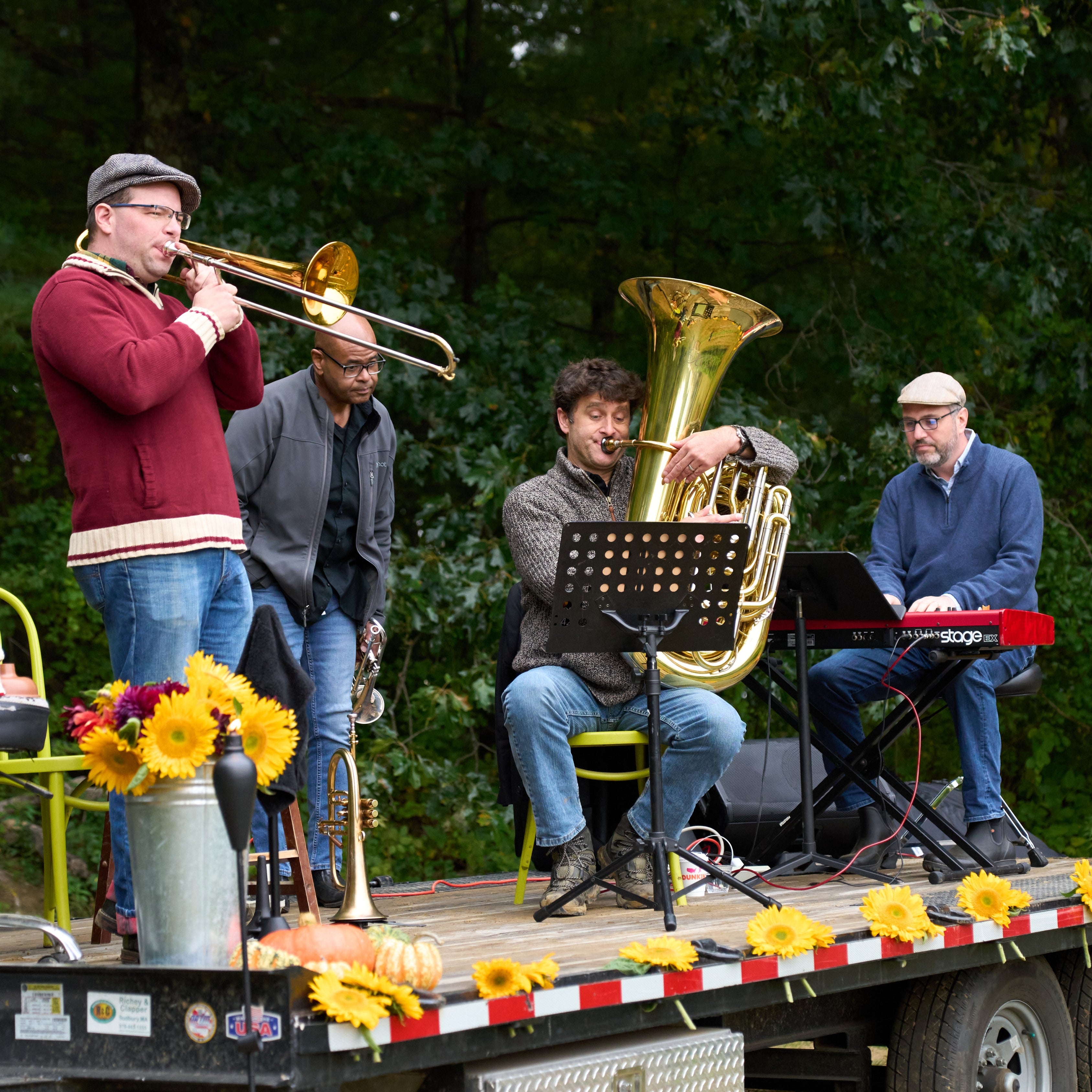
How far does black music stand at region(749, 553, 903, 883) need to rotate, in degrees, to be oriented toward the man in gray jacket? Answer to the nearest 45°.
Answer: approximately 180°

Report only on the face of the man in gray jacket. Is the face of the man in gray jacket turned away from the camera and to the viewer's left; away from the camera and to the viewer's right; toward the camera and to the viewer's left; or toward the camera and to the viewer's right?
toward the camera and to the viewer's right

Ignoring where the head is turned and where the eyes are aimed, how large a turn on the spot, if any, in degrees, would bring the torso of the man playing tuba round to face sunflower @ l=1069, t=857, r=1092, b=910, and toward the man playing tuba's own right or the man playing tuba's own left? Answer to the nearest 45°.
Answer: approximately 45° to the man playing tuba's own left

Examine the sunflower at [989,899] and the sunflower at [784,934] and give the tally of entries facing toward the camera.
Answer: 2

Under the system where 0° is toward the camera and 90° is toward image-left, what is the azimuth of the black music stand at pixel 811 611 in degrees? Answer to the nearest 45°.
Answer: approximately 225°

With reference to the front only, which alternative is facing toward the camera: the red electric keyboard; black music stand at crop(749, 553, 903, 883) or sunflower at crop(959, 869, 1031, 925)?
the sunflower

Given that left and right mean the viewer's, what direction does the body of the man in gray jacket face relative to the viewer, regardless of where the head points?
facing the viewer and to the right of the viewer

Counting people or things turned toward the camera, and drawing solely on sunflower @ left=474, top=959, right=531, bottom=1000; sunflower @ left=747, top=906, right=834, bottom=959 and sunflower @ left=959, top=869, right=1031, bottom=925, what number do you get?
3

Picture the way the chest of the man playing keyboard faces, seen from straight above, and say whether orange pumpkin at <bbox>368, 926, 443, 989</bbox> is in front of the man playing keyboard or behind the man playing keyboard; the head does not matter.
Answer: in front

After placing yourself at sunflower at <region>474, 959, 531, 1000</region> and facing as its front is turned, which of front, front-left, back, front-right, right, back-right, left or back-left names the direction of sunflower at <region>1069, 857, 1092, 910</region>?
back-left

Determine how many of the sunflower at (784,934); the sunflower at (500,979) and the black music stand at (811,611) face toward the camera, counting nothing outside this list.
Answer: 2

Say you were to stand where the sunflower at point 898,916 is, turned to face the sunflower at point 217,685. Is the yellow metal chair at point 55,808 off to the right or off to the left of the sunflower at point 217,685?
right
